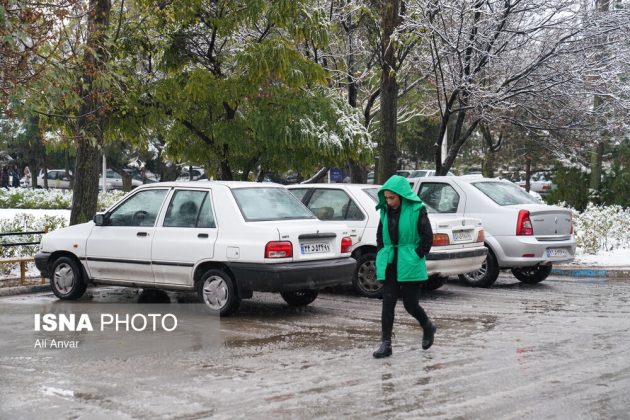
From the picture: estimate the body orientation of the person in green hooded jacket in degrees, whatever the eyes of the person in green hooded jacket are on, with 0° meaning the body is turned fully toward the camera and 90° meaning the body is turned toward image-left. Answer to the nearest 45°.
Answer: approximately 45°

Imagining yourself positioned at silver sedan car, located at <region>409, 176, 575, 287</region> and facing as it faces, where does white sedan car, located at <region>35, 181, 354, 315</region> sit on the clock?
white sedan car, located at <region>35, 181, 354, 315</region> is roughly at 9 o'clock from silver sedan car, located at <region>409, 176, 575, 287</region>.

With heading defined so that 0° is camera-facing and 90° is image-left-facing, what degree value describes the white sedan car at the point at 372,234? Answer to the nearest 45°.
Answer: approximately 135°

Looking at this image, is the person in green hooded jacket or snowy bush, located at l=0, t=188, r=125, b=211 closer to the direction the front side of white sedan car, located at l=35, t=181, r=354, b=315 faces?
the snowy bush

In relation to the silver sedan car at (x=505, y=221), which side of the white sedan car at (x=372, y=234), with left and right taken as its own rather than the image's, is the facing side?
right

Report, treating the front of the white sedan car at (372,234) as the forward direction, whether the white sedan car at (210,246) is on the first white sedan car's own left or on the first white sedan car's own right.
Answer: on the first white sedan car's own left

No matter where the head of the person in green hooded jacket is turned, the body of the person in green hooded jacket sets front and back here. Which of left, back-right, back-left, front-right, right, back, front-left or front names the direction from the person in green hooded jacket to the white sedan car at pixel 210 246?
right
